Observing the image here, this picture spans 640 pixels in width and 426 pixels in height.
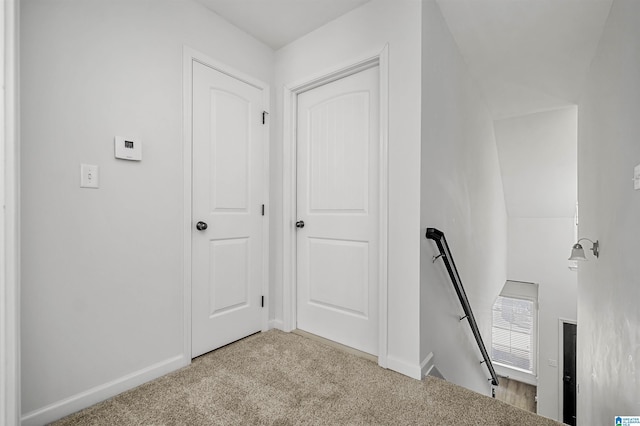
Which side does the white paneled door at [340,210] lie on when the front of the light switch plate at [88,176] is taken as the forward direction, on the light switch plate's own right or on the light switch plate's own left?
on the light switch plate's own left

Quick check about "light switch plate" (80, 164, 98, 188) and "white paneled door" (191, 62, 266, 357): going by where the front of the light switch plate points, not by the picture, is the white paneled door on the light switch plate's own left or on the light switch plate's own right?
on the light switch plate's own left
